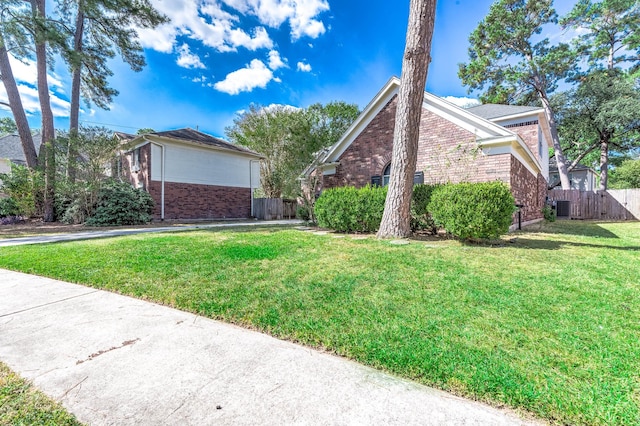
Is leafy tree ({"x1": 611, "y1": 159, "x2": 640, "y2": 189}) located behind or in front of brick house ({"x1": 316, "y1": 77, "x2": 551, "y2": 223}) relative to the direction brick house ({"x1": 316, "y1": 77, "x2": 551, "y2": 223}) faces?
behind

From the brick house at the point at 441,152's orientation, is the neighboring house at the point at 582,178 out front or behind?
behind

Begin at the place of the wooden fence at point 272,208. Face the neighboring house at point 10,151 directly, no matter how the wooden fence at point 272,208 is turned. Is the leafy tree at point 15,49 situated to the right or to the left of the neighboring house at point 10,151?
left

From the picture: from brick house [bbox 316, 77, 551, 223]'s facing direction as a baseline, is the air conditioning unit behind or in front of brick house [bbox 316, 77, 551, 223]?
behind

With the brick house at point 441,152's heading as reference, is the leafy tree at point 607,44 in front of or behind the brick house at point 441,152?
behind
